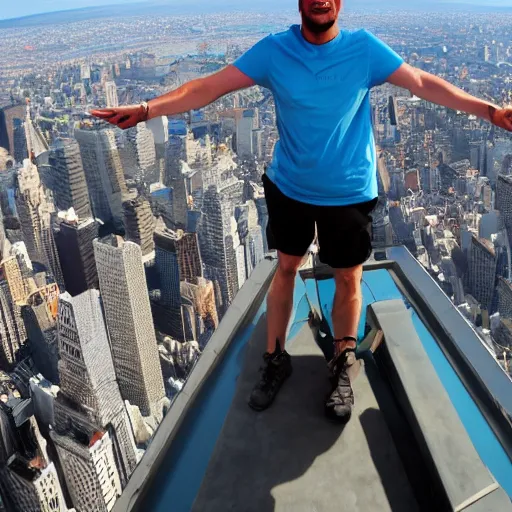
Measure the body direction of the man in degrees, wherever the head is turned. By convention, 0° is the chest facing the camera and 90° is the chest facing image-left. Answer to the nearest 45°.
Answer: approximately 0°

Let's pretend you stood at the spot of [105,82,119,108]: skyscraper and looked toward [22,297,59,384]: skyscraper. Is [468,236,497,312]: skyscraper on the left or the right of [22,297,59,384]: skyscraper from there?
left

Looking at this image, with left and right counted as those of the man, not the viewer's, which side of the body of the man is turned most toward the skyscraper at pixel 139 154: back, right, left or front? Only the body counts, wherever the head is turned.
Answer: back

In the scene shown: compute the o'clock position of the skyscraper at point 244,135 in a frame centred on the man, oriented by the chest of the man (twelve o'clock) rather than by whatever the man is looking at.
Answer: The skyscraper is roughly at 6 o'clock from the man.

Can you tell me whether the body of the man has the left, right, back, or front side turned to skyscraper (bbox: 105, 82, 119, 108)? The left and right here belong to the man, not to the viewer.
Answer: back

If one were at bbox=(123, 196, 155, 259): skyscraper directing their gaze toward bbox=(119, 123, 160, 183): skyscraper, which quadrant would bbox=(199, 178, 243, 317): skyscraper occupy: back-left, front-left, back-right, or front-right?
back-right

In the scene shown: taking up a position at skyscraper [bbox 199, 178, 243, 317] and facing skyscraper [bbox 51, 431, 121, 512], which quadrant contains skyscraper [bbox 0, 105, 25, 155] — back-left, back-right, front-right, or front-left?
back-right

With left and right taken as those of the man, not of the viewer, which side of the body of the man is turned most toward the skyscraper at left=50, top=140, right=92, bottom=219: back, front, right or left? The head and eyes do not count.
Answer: back

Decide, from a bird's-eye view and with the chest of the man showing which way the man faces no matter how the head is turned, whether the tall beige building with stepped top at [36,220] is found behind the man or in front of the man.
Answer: behind

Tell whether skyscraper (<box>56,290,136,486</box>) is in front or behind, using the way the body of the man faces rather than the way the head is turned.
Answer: behind

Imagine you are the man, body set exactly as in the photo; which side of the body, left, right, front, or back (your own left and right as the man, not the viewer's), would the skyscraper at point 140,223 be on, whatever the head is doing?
back
